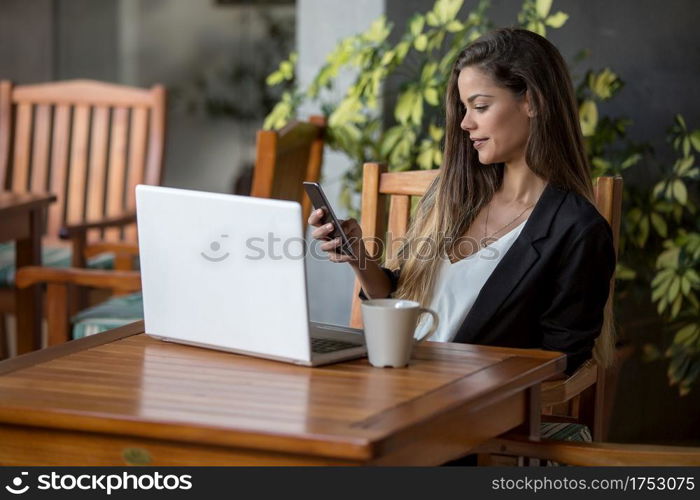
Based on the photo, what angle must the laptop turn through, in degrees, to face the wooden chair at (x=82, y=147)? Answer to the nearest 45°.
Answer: approximately 45° to its left

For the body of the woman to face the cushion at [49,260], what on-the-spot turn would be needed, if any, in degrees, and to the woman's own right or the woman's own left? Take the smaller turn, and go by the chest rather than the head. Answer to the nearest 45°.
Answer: approximately 90° to the woman's own right

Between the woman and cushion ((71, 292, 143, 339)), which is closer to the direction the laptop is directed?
the woman

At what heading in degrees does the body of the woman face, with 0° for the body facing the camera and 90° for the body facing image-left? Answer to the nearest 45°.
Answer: approximately 45°

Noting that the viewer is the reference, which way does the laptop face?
facing away from the viewer and to the right of the viewer

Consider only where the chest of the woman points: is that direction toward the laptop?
yes
